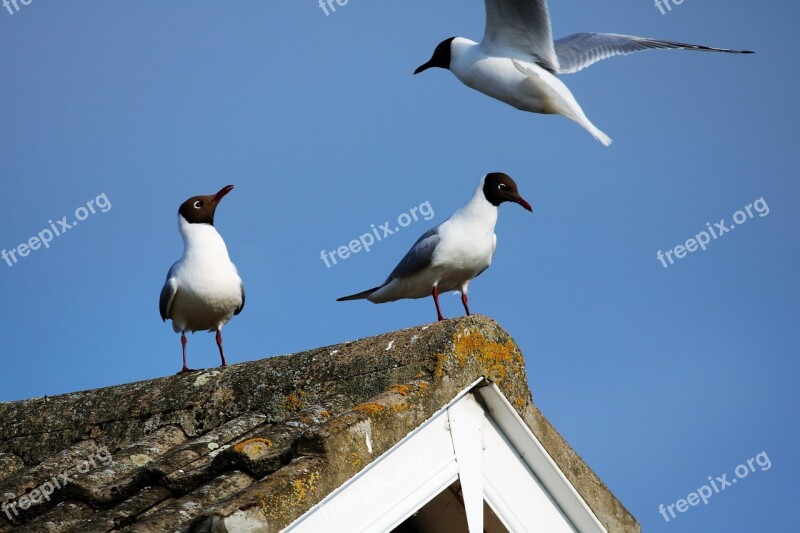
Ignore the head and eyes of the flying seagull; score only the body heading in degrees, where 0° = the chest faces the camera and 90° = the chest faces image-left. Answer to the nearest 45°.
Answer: approximately 90°

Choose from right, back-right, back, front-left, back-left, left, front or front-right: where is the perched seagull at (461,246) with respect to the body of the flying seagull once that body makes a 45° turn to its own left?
front

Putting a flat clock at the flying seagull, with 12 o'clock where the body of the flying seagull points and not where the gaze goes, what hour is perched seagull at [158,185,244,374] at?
The perched seagull is roughly at 11 o'clock from the flying seagull.
